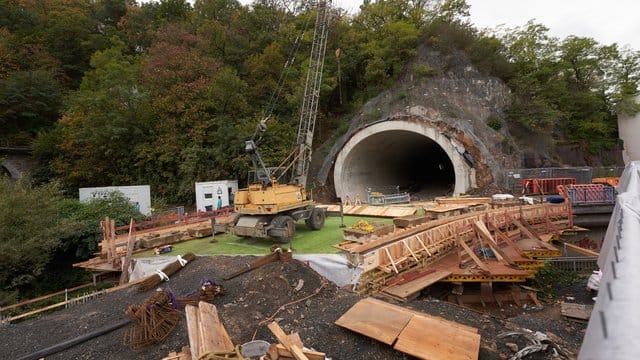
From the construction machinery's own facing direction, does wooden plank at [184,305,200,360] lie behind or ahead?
behind

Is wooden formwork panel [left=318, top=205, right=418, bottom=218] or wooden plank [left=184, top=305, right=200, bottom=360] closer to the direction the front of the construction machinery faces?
the wooden formwork panel

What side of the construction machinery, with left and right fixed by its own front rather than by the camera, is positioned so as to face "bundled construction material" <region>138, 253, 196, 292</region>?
back

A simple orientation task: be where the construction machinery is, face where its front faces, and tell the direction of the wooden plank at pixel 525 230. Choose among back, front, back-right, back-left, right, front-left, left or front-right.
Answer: front-right

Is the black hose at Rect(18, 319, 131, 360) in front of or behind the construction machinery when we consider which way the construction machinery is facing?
behind

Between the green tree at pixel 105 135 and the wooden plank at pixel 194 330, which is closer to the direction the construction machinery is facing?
the green tree

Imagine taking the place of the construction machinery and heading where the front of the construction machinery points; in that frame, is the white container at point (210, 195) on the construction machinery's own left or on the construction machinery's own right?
on the construction machinery's own left

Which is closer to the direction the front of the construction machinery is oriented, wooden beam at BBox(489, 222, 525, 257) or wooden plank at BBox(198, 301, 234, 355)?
the wooden beam

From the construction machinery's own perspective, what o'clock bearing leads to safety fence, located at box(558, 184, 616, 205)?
The safety fence is roughly at 1 o'clock from the construction machinery.

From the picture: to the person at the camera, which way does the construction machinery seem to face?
facing away from the viewer and to the right of the viewer

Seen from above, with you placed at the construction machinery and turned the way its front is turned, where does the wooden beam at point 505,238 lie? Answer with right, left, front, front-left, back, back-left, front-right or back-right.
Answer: front-right

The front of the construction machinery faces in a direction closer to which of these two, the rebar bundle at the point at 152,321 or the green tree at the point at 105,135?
the green tree
